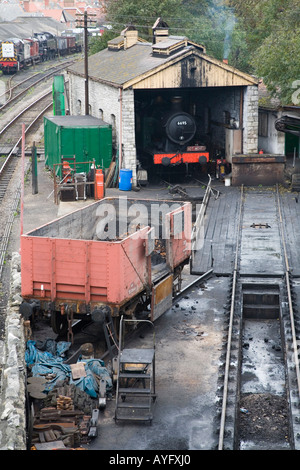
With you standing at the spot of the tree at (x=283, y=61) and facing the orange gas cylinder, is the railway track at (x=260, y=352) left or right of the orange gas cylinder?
left

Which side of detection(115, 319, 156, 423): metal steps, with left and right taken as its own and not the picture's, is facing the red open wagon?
back

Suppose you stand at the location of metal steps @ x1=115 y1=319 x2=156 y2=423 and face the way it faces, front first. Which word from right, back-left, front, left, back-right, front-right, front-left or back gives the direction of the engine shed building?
back

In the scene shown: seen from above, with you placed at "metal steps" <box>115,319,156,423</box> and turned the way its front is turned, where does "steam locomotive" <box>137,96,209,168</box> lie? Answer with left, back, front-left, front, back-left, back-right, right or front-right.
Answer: back

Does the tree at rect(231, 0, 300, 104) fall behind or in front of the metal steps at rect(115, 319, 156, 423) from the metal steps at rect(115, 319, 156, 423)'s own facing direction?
behind

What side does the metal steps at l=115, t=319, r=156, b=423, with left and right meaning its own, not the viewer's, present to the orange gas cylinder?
back

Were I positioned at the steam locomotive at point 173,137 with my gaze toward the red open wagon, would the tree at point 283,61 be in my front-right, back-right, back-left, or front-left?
back-left

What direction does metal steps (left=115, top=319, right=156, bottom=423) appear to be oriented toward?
toward the camera

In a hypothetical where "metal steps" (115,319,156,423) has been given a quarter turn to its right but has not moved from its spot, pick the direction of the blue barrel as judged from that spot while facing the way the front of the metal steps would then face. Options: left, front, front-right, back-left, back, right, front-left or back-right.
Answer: right
